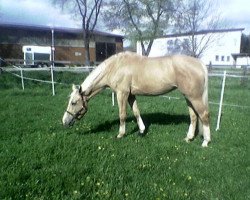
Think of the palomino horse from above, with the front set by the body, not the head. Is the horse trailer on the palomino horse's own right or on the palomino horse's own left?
on the palomino horse's own right

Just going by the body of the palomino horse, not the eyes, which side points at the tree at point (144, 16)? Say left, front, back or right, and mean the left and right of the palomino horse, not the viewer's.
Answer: right

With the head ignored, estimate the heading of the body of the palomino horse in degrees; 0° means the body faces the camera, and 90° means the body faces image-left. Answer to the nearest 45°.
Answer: approximately 90°
